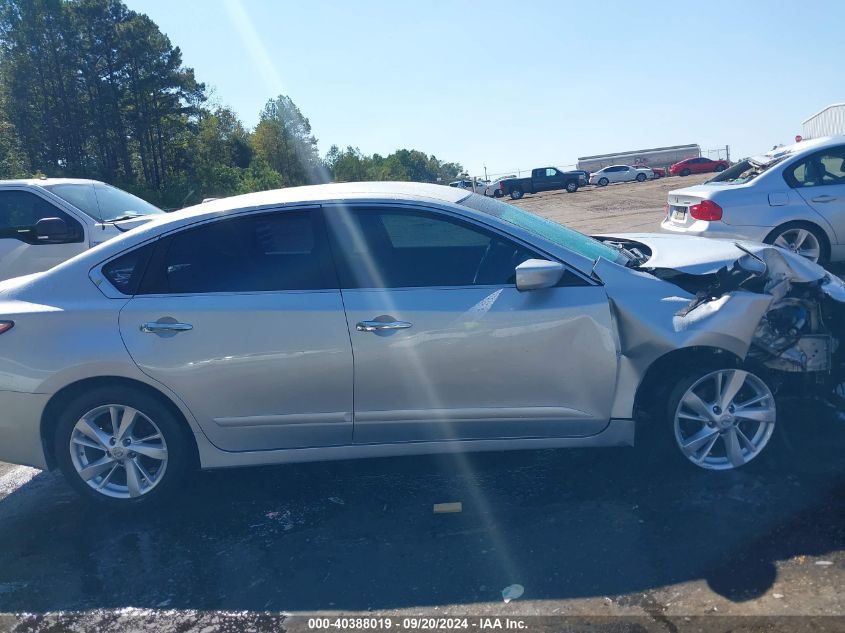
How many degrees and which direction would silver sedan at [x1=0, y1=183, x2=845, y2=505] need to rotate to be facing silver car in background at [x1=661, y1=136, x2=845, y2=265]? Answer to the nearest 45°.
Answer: approximately 45° to its left

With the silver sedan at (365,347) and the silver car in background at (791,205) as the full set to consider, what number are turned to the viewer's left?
0

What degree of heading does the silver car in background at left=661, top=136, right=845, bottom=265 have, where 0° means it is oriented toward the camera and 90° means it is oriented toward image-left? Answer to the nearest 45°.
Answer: approximately 225°

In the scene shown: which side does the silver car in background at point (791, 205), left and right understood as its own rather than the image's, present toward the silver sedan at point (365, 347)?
back

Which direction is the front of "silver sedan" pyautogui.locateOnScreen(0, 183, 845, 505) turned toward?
to the viewer's right

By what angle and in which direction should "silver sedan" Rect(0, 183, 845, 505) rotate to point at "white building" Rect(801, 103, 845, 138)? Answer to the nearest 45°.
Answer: approximately 45° to its left

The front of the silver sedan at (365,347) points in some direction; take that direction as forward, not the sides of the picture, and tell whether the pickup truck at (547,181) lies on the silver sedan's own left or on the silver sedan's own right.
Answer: on the silver sedan's own left

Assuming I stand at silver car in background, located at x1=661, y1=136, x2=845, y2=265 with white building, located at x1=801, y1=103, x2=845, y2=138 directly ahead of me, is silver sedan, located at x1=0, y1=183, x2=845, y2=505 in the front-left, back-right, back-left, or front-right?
back-left

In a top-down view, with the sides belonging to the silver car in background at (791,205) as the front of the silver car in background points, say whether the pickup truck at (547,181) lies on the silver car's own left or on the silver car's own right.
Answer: on the silver car's own left
